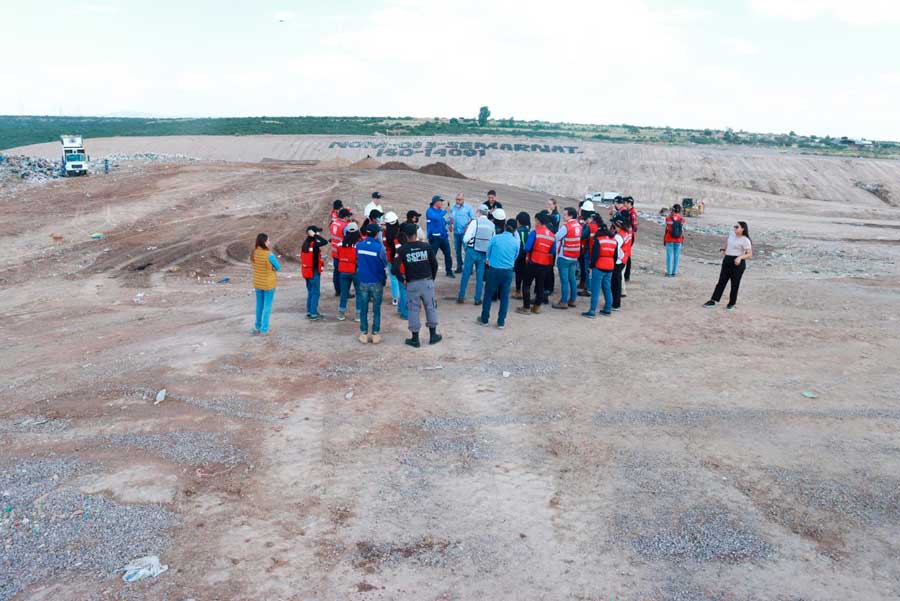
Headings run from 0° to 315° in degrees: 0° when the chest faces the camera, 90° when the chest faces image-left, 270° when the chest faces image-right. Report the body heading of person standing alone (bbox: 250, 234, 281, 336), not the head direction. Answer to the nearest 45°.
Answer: approximately 225°

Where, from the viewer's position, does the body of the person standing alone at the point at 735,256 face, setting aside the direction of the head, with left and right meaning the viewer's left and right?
facing the viewer and to the left of the viewer

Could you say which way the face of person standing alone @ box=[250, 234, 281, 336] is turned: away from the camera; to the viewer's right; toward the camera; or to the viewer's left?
to the viewer's right

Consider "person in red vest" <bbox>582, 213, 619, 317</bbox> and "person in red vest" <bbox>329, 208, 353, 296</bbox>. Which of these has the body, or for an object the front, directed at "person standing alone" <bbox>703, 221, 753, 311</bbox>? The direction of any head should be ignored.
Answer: "person in red vest" <bbox>329, 208, 353, 296</bbox>

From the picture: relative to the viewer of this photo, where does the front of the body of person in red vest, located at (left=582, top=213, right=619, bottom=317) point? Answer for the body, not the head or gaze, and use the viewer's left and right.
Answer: facing away from the viewer and to the left of the viewer

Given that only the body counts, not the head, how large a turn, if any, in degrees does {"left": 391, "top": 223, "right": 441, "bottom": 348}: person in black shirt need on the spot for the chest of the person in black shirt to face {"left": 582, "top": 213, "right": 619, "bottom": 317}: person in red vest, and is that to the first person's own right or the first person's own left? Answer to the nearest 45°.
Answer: approximately 45° to the first person's own right

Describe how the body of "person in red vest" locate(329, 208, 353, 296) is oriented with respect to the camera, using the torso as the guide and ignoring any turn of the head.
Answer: to the viewer's right

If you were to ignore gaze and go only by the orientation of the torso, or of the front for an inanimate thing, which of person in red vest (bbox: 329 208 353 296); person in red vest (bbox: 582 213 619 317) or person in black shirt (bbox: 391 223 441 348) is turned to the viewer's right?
person in red vest (bbox: 329 208 353 296)

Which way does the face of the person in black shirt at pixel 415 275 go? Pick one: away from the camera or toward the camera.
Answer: away from the camera

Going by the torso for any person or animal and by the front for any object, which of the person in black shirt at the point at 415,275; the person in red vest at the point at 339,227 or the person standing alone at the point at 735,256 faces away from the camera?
the person in black shirt

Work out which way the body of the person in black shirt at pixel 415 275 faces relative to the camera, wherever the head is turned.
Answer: away from the camera

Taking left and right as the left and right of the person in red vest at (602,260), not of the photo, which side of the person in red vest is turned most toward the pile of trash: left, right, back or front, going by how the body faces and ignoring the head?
front

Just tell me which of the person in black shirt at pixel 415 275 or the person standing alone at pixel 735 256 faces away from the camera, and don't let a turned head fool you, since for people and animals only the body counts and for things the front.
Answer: the person in black shirt

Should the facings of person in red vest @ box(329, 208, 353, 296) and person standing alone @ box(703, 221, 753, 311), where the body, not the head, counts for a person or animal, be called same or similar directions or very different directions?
very different directions

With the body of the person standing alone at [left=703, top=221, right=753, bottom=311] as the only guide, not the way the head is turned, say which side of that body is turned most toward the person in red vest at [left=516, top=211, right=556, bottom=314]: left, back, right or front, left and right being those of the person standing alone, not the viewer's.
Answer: front
